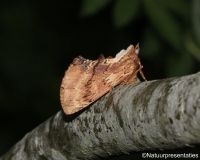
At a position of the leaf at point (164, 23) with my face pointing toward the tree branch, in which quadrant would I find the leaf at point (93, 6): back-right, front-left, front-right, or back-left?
front-right

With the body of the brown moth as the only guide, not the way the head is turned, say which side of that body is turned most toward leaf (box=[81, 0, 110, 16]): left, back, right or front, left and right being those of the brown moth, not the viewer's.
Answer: left

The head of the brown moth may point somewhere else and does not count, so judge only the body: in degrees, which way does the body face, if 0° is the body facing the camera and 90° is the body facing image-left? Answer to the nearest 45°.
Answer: approximately 270°

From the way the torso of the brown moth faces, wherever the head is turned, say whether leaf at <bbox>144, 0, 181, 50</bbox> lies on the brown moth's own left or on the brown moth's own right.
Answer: on the brown moth's own left

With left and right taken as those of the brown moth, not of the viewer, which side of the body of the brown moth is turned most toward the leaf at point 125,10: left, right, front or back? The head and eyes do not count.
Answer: left
